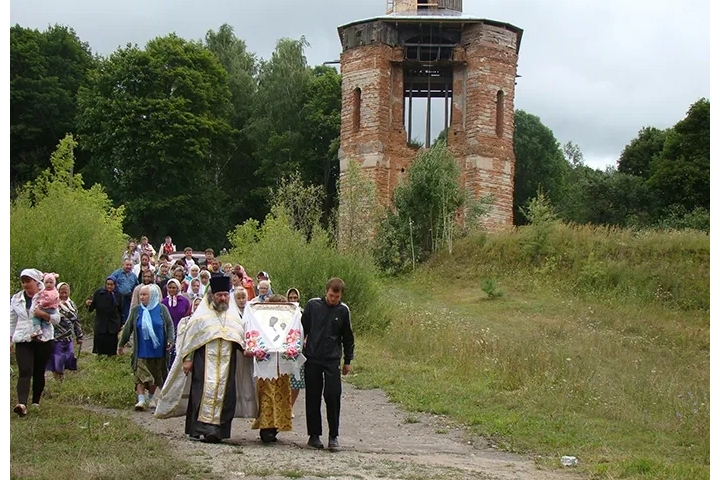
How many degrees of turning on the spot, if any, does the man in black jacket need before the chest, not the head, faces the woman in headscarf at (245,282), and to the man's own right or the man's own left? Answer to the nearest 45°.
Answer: approximately 180°

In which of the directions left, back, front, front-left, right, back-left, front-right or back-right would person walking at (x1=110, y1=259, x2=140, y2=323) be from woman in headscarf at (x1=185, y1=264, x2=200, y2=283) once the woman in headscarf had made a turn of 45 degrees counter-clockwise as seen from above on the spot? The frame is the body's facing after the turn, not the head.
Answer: back-right

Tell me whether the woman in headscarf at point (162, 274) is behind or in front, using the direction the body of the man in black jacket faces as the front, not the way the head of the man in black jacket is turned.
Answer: behind

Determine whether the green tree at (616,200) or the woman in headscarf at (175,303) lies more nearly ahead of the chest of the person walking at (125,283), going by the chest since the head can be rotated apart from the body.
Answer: the woman in headscarf

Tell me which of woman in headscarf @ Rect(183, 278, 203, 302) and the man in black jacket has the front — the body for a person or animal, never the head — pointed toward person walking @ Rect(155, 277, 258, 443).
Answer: the woman in headscarf

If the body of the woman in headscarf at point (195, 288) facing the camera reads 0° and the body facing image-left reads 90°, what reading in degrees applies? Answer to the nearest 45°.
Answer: approximately 0°

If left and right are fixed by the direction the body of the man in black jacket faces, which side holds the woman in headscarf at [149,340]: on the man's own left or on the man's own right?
on the man's own right

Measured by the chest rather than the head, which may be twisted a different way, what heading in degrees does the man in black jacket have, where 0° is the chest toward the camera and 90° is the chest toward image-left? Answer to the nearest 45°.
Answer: approximately 0°

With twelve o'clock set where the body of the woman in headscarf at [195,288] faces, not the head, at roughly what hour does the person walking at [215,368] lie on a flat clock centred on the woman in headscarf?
The person walking is roughly at 12 o'clock from the woman in headscarf.

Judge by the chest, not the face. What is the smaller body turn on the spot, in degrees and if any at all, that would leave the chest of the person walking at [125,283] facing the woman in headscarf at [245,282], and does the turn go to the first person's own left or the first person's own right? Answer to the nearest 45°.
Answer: approximately 90° to the first person's own left
